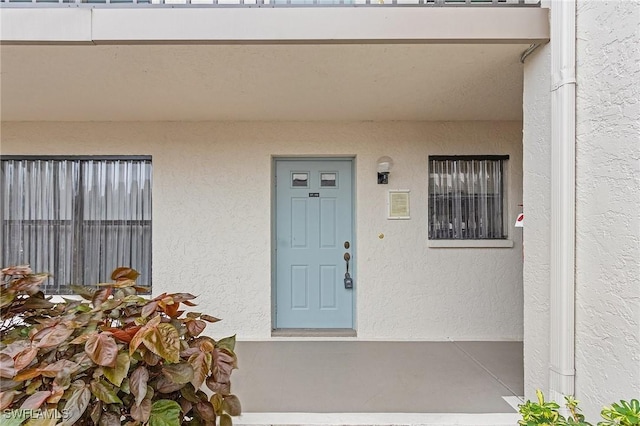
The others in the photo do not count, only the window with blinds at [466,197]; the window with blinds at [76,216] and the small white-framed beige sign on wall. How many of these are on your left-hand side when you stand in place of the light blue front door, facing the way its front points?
2

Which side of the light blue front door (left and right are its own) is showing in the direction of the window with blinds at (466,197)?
left

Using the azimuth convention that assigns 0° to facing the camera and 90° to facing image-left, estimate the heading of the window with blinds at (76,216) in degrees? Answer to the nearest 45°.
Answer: approximately 0°

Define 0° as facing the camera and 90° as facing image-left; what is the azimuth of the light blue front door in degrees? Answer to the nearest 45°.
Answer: approximately 0°

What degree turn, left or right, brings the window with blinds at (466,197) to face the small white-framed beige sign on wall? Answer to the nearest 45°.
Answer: approximately 45° to its right

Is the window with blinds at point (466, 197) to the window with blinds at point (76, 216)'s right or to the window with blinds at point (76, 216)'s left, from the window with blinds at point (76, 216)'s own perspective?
on its left

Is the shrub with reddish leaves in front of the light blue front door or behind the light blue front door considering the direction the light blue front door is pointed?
in front

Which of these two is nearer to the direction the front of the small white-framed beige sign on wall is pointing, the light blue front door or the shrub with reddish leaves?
the shrub with reddish leaves

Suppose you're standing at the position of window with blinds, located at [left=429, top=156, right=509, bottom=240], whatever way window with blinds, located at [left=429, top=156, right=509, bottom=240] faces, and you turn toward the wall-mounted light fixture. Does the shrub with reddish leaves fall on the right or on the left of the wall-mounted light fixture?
left

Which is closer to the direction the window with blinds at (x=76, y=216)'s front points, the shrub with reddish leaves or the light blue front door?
the shrub with reddish leaves

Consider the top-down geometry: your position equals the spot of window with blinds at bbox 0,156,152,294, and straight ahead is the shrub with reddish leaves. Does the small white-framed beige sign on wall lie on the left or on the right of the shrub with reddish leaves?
left
